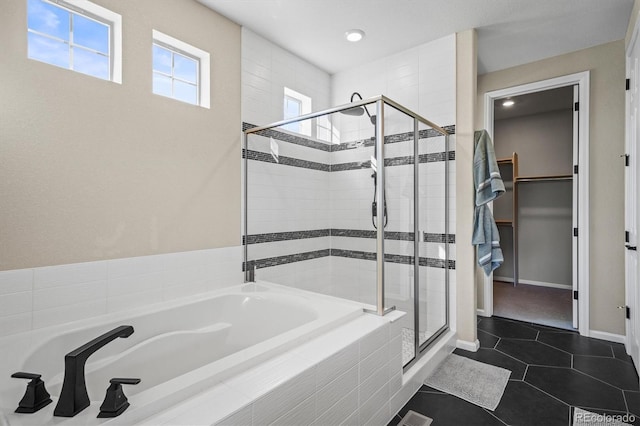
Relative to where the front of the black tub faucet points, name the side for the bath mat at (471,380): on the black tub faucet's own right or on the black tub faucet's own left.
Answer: on the black tub faucet's own right

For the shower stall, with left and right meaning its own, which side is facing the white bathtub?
right

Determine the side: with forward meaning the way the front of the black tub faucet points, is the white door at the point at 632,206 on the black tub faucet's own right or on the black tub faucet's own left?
on the black tub faucet's own right

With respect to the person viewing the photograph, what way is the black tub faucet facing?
facing away from the viewer and to the right of the viewer

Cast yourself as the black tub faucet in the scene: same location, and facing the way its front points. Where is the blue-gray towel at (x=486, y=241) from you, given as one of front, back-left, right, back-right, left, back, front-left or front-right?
front-right
